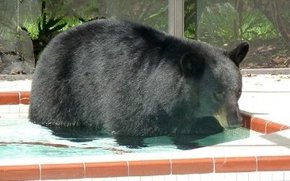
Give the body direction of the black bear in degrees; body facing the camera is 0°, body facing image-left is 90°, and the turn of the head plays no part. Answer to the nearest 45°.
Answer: approximately 270°
